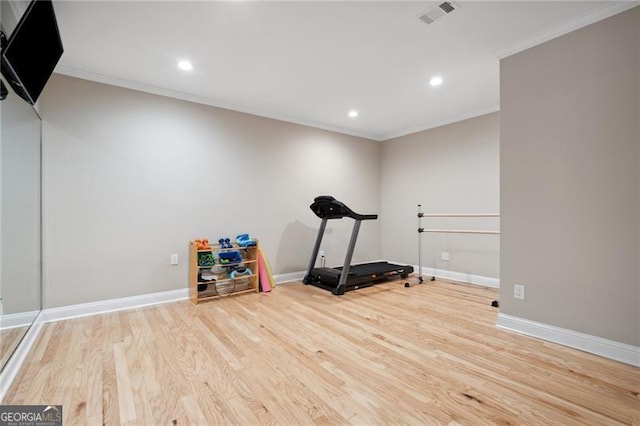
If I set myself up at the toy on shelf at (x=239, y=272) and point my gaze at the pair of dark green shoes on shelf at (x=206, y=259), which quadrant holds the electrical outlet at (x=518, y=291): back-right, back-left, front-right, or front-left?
back-left

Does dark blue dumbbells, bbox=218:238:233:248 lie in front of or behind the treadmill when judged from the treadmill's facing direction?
in front

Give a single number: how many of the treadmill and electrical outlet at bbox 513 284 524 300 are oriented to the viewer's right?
0

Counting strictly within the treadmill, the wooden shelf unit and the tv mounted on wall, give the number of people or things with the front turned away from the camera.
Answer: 0

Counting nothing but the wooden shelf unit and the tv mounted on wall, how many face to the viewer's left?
0

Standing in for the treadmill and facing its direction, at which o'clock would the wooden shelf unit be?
The wooden shelf unit is roughly at 1 o'clock from the treadmill.

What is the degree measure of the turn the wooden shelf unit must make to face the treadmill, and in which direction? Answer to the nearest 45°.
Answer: approximately 45° to its left

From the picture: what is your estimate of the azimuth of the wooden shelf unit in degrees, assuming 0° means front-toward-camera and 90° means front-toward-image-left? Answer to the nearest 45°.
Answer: approximately 315°

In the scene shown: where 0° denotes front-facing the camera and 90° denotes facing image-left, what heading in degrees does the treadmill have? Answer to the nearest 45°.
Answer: approximately 45°

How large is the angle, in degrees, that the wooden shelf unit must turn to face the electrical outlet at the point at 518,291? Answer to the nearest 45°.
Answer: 0° — it already faces it

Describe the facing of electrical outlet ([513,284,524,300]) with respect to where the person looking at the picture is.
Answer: facing the viewer and to the left of the viewer

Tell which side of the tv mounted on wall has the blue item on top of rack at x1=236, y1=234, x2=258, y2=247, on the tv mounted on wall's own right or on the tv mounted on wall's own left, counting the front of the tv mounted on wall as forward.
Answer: on the tv mounted on wall's own left
